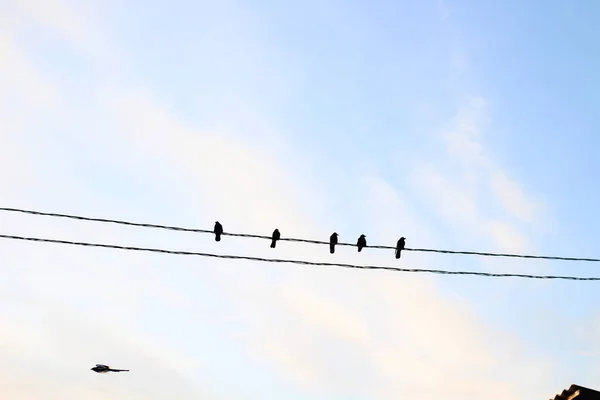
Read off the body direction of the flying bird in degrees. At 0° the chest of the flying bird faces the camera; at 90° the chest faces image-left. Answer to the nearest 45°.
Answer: approximately 90°
